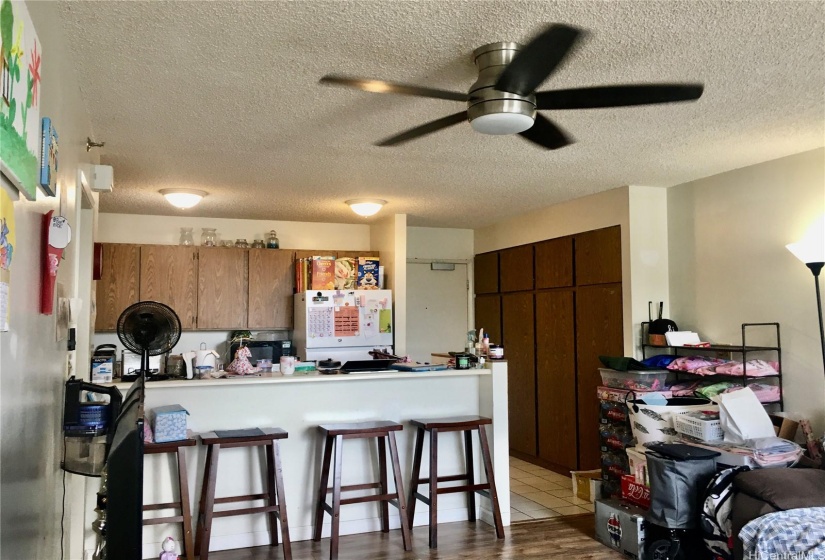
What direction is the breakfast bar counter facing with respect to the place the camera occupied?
facing the viewer

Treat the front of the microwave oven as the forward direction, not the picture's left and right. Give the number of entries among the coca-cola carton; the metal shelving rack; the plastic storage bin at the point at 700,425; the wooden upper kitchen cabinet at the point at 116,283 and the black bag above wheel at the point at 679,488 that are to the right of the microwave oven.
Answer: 1

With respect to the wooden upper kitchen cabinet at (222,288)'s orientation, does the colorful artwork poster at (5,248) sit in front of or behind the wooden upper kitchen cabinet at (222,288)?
in front

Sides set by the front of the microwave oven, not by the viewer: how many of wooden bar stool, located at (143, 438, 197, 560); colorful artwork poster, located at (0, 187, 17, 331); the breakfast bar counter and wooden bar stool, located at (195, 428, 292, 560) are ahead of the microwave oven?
4

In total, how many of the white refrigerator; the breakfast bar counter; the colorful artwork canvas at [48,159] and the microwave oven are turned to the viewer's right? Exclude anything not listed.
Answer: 1

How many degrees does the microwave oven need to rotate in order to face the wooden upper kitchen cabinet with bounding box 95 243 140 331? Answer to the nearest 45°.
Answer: approximately 90° to its right

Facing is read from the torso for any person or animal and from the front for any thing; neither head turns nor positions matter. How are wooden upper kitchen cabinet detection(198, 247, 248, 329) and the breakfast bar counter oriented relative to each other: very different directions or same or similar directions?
same or similar directions

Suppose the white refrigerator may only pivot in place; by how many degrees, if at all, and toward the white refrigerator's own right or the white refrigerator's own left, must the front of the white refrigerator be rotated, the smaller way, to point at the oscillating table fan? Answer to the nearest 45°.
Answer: approximately 45° to the white refrigerator's own right

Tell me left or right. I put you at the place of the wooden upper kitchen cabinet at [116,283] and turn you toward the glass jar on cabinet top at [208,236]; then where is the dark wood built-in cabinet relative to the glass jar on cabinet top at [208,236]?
right

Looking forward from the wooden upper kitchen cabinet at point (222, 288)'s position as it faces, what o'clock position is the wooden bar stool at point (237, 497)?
The wooden bar stool is roughly at 12 o'clock from the wooden upper kitchen cabinet.

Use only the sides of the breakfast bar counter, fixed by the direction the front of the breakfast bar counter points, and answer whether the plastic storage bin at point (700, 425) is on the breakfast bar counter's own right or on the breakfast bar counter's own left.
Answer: on the breakfast bar counter's own left

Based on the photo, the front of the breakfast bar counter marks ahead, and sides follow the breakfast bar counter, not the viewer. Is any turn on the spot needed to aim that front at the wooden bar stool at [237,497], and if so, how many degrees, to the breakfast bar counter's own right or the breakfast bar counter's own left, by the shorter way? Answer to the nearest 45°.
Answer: approximately 45° to the breakfast bar counter's own right

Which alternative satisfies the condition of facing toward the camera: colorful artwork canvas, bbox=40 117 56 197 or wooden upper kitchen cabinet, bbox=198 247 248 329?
the wooden upper kitchen cabinet

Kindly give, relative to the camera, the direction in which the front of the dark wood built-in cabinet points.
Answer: facing the viewer and to the left of the viewer

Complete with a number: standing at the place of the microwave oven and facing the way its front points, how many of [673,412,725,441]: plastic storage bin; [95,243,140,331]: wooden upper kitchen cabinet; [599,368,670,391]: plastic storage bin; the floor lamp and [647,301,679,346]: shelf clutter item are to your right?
1

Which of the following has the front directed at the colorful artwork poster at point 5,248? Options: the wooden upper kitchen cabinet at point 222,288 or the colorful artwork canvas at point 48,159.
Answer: the wooden upper kitchen cabinet

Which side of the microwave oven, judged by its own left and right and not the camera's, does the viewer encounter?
front

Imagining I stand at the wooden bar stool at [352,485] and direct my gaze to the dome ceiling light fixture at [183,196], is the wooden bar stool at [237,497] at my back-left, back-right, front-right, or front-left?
front-left

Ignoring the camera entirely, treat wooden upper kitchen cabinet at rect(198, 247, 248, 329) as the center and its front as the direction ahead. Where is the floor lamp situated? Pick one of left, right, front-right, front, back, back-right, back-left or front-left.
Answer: front-left
